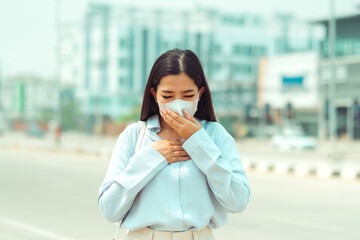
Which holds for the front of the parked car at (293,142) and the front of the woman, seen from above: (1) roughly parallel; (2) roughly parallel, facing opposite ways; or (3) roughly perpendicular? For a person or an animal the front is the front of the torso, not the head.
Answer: roughly perpendicular

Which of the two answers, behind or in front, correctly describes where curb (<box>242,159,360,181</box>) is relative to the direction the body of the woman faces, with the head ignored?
behind

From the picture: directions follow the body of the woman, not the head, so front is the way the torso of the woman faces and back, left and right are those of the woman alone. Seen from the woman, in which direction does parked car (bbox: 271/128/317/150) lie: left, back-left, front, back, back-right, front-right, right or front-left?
back

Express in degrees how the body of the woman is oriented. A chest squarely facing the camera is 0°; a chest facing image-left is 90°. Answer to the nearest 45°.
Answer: approximately 0°
